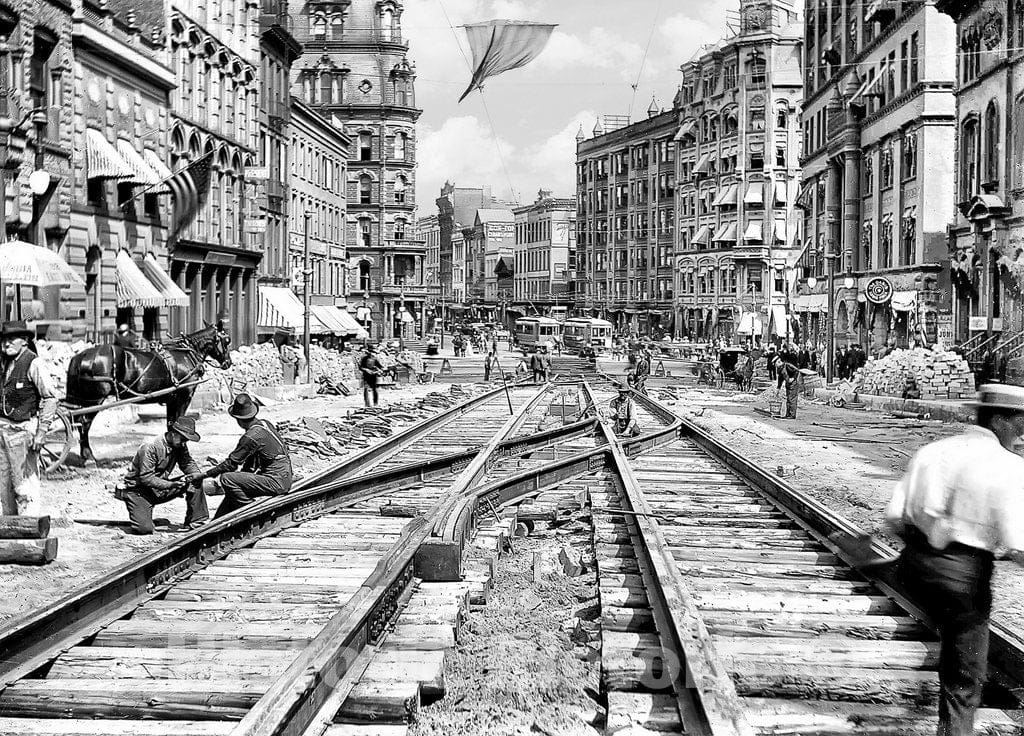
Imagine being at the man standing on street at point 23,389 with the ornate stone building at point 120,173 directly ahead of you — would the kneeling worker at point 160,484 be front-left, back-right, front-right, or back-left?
back-right

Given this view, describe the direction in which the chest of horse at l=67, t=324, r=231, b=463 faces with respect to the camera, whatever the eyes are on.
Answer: to the viewer's right

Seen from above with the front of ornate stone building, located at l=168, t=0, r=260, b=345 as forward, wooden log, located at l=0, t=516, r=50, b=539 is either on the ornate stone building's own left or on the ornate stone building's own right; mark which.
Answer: on the ornate stone building's own right

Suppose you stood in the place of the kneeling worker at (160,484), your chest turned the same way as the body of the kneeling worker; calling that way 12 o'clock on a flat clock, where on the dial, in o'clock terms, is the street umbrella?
The street umbrella is roughly at 7 o'clock from the kneeling worker.

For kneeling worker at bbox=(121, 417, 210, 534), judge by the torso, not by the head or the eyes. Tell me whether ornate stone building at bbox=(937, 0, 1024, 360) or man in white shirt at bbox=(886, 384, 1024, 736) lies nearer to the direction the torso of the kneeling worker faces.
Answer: the man in white shirt

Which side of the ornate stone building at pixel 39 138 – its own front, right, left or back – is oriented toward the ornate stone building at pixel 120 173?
left

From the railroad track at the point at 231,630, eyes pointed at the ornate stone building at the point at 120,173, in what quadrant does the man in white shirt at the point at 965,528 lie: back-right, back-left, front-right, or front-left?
back-right

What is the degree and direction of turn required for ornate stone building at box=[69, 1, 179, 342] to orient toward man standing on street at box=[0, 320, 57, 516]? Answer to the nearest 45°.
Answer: approximately 45° to its right

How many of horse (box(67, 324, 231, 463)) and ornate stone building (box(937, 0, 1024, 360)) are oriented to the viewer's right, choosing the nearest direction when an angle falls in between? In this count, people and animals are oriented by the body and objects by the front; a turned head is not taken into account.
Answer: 1

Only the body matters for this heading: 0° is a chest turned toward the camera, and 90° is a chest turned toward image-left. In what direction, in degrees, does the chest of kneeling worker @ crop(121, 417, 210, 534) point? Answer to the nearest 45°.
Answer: approximately 315°

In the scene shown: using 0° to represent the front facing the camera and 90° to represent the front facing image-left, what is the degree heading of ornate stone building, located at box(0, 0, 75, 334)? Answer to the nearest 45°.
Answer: approximately 315°
